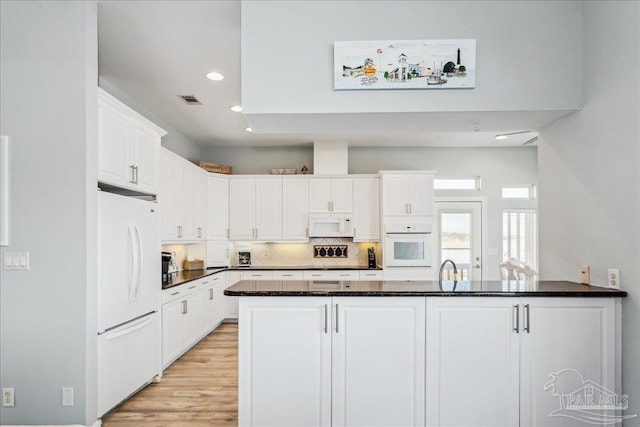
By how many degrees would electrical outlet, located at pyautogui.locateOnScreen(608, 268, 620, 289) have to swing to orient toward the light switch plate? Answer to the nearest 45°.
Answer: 0° — it already faces it

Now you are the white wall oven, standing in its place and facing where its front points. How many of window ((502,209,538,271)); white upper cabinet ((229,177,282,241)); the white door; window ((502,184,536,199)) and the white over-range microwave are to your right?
2

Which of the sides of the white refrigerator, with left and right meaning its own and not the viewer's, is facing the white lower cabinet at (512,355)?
front

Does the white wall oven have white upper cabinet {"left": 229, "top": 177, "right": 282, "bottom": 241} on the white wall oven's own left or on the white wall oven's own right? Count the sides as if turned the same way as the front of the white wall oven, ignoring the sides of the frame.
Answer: on the white wall oven's own right

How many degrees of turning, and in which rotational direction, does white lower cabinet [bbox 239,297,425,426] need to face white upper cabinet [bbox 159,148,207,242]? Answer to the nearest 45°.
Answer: approximately 135° to its right

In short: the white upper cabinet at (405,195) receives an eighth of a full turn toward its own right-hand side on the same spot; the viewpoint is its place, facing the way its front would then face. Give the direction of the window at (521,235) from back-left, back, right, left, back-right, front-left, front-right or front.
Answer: back

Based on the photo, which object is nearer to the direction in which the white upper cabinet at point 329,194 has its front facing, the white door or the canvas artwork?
the canvas artwork

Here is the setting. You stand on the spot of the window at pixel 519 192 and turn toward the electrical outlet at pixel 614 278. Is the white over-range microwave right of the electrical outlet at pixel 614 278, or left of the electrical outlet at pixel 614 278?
right

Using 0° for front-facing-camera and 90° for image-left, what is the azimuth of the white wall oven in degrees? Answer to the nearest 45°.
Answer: approximately 0°

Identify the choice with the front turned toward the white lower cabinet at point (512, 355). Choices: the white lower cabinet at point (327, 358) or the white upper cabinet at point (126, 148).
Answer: the white upper cabinet

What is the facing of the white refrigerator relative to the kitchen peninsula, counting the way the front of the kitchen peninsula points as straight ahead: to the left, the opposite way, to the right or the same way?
to the left
